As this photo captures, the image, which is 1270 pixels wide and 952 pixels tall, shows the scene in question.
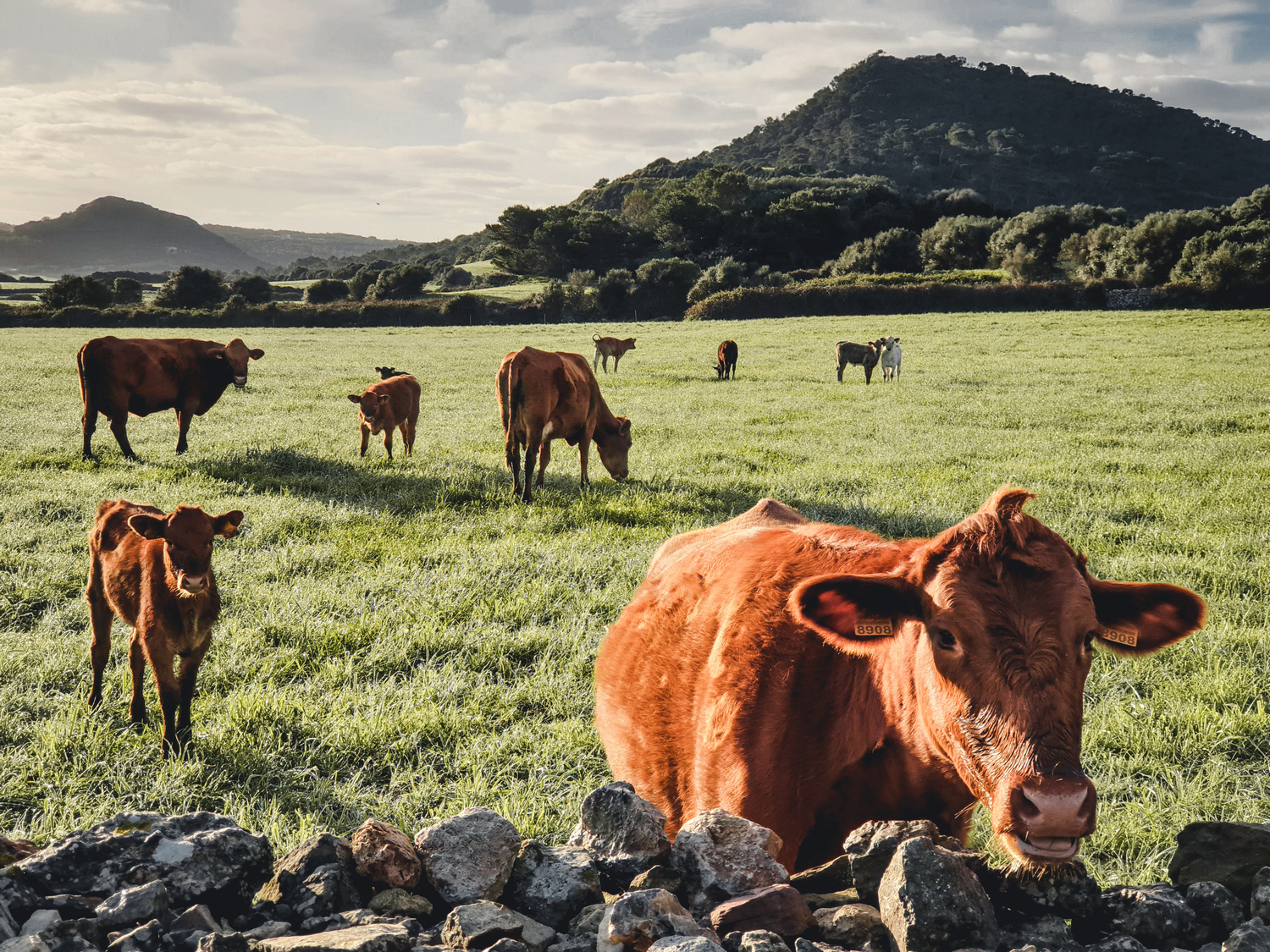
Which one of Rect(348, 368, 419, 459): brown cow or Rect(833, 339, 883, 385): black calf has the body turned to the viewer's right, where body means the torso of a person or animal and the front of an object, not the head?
the black calf

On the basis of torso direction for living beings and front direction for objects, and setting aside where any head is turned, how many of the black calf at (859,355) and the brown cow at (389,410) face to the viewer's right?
1

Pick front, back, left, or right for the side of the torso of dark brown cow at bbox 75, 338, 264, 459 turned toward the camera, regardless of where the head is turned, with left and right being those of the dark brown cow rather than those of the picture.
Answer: right

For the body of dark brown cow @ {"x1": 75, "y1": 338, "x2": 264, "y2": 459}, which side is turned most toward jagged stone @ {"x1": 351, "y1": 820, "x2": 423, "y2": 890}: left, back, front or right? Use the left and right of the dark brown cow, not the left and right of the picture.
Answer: right

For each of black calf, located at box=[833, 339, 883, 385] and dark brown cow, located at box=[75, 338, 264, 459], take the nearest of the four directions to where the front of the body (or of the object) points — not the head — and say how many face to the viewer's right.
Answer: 2

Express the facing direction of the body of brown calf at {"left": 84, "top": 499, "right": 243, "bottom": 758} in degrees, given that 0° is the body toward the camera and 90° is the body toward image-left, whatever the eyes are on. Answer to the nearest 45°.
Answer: approximately 315°

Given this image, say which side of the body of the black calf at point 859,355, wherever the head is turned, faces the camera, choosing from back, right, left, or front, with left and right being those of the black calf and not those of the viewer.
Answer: right

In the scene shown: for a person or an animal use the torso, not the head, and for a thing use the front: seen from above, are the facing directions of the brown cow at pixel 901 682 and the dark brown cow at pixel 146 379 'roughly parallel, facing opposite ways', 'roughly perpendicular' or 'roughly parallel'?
roughly perpendicular

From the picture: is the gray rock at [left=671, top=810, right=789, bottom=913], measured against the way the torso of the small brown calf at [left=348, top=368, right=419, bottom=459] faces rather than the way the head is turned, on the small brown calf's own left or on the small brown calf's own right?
on the small brown calf's own left

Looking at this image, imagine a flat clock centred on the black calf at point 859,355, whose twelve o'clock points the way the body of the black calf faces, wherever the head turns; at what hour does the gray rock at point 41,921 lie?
The gray rock is roughly at 3 o'clock from the black calf.

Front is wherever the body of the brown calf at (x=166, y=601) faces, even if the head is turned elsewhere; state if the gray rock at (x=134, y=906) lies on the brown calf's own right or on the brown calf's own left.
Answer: on the brown calf's own right

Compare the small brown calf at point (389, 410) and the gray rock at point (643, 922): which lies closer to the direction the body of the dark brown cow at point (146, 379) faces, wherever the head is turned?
the small brown calf

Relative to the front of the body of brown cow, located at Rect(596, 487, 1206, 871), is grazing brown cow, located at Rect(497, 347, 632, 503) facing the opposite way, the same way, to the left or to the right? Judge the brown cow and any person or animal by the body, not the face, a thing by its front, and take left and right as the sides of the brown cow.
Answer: to the left
